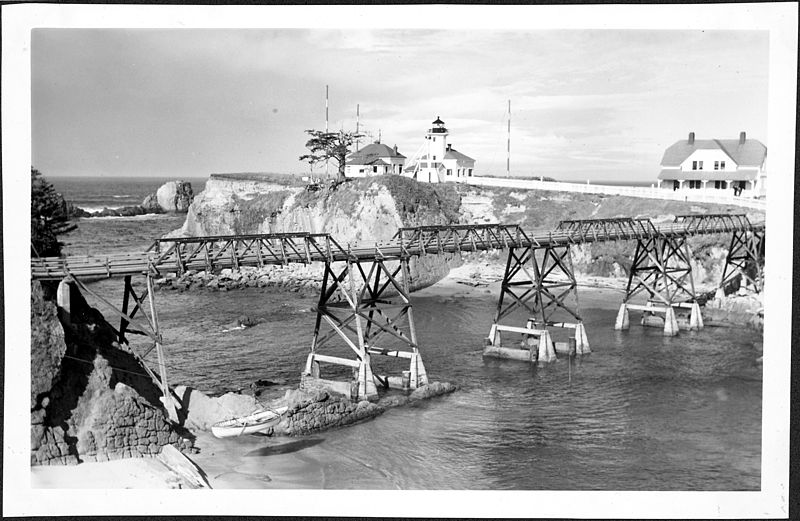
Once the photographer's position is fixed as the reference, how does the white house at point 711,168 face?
facing the viewer

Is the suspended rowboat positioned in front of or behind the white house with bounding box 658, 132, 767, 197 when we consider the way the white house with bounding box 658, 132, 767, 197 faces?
in front

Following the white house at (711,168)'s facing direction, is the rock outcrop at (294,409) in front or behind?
in front
